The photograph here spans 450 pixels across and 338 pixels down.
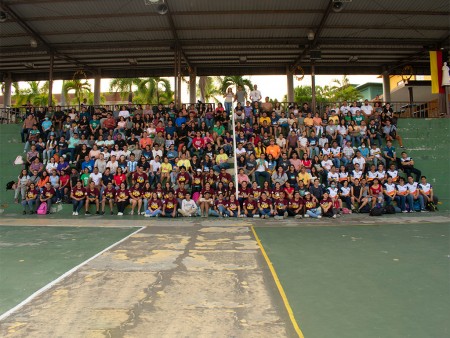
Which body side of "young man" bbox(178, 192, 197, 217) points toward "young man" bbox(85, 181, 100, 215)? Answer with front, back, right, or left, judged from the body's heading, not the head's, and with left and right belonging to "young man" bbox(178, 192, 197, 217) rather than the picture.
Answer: right

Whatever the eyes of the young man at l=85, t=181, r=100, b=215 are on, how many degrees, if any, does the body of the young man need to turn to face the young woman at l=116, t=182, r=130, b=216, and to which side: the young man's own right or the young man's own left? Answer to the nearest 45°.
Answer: approximately 45° to the young man's own left

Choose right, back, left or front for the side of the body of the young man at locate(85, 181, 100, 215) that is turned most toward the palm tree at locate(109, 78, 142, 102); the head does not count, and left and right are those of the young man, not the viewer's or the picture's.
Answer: back

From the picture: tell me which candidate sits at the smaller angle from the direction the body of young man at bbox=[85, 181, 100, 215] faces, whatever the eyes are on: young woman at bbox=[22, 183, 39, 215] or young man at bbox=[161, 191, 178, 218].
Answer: the young man

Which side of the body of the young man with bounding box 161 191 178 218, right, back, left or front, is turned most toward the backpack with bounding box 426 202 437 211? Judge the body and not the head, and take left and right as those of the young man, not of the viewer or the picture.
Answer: left

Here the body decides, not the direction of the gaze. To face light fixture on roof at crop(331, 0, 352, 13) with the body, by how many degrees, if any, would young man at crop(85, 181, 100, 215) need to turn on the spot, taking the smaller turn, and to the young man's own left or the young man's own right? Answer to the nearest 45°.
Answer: approximately 90° to the young man's own left

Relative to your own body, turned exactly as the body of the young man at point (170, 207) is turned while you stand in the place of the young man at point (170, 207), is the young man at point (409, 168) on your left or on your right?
on your left

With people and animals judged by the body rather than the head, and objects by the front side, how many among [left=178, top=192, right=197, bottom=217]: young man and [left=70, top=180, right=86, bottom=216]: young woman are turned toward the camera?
2

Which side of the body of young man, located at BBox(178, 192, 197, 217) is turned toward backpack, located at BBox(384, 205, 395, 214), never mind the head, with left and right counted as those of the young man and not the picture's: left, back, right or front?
left
